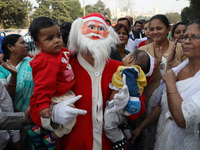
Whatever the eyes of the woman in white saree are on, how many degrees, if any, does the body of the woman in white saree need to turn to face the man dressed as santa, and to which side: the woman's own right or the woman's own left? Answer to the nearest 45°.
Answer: approximately 45° to the woman's own right

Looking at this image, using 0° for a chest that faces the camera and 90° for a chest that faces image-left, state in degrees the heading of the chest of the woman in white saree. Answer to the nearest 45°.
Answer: approximately 45°

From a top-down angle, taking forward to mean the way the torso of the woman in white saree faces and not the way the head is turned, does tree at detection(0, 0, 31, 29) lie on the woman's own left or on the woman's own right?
on the woman's own right

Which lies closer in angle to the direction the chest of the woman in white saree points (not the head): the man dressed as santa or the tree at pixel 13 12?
the man dressed as santa
